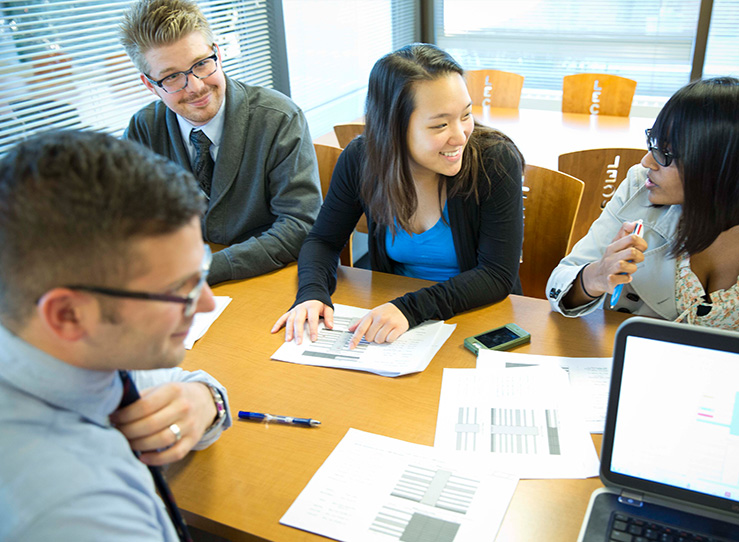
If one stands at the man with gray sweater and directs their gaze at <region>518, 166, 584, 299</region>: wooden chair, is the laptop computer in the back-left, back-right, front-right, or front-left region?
front-right

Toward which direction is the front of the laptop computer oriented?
toward the camera

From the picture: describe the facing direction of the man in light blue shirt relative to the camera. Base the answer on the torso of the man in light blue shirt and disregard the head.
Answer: to the viewer's right

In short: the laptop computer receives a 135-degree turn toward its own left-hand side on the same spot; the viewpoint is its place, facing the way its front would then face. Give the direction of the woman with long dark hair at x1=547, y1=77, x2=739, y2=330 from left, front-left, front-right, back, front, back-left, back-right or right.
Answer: front-left

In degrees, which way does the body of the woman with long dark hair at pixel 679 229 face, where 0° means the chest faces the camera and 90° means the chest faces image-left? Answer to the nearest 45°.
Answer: approximately 45°

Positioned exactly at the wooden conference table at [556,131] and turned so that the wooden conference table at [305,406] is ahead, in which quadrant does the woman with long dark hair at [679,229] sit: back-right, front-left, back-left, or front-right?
front-left

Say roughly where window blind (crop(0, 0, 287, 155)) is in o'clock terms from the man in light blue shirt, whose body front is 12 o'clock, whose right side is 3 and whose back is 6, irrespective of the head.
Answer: The window blind is roughly at 9 o'clock from the man in light blue shirt.

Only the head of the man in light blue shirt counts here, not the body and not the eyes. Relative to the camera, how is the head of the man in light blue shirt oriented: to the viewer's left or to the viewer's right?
to the viewer's right

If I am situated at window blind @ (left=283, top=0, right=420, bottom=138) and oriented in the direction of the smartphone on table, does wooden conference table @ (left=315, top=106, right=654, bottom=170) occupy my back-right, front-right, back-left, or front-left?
front-left

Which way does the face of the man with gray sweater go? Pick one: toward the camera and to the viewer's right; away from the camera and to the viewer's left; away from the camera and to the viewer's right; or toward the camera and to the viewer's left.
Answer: toward the camera and to the viewer's right

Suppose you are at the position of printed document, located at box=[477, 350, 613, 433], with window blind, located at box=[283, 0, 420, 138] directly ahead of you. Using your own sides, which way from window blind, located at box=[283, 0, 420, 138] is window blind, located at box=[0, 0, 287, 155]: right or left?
left

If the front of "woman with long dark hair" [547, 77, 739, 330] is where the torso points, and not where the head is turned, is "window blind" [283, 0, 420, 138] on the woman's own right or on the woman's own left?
on the woman's own right

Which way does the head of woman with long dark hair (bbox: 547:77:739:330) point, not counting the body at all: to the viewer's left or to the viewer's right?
to the viewer's left
